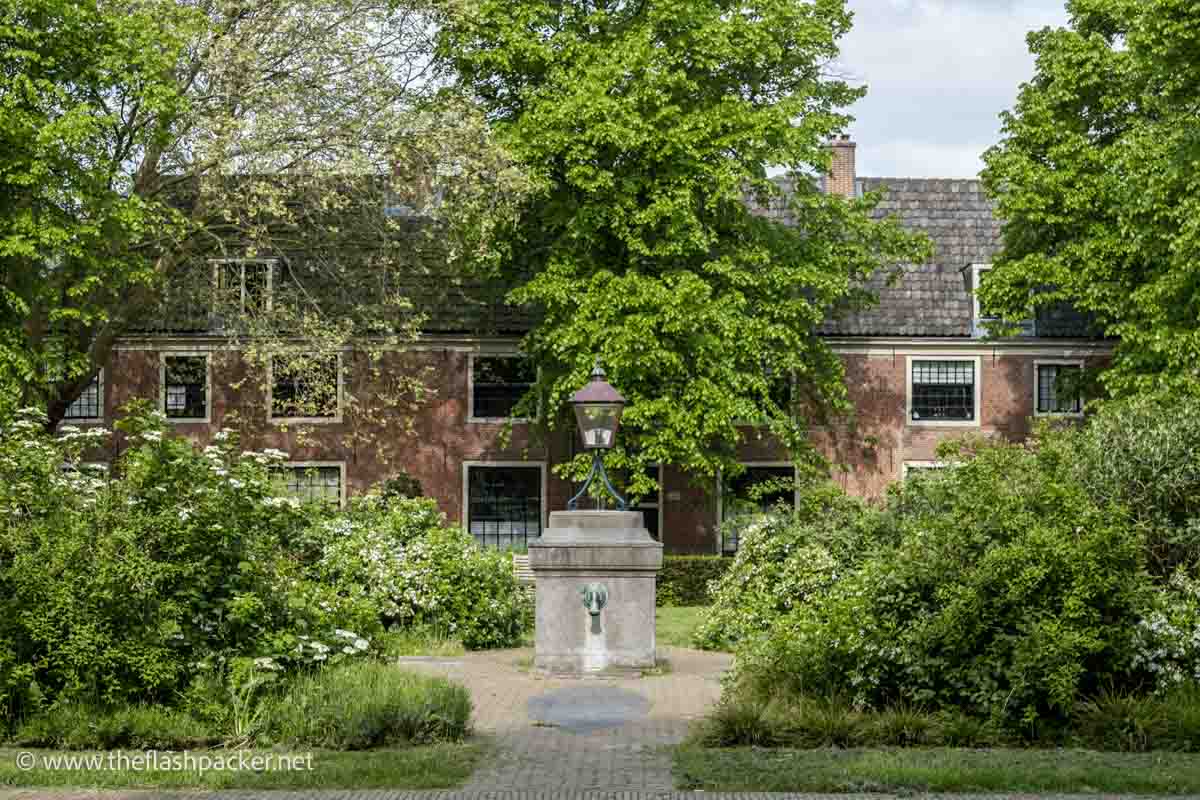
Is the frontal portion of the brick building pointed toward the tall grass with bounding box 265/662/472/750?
yes

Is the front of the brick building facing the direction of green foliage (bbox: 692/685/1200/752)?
yes

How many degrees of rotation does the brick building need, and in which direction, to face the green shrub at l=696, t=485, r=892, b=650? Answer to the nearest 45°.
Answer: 0° — it already faces it

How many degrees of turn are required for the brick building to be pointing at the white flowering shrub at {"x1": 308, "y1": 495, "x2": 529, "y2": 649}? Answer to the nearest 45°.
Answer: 0° — it already faces it

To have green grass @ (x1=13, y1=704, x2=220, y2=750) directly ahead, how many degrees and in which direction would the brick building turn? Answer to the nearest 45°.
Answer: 0° — it already faces it

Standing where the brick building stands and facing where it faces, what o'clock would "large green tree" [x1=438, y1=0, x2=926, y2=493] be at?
The large green tree is roughly at 12 o'clock from the brick building.

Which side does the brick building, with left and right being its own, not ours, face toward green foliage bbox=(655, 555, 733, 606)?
front

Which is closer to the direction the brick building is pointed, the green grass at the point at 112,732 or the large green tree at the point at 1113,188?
the green grass

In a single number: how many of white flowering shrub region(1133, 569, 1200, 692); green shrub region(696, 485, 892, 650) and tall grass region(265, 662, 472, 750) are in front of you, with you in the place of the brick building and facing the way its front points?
3

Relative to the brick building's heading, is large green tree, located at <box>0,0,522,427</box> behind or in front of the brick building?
in front

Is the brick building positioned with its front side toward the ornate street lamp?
yes

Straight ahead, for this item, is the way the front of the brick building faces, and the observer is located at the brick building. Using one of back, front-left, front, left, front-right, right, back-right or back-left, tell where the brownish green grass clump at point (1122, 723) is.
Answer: front

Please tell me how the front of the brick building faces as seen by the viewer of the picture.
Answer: facing the viewer

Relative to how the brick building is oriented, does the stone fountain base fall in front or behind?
in front

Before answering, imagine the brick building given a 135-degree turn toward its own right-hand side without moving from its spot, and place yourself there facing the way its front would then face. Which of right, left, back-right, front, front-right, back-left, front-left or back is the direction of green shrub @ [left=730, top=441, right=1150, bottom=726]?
back-left

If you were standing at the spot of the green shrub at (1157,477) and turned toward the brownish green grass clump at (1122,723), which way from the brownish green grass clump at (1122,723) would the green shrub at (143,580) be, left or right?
right
